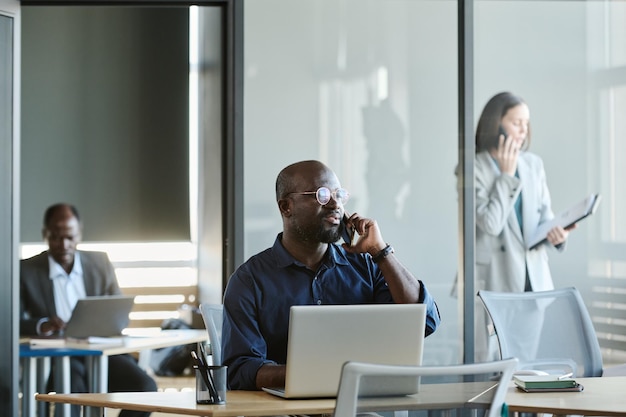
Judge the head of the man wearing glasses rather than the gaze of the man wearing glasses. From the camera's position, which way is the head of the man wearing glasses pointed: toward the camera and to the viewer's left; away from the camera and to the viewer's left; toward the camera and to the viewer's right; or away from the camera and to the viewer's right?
toward the camera and to the viewer's right

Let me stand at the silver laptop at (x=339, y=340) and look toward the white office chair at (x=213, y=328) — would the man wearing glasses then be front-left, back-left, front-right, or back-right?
front-right

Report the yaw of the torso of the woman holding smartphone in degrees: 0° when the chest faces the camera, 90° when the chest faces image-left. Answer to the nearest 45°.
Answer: approximately 315°

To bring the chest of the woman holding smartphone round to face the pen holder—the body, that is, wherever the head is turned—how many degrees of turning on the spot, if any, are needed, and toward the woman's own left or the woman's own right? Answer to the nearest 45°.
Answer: approximately 45° to the woman's own right

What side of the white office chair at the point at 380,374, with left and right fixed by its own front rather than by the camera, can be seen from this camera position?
back

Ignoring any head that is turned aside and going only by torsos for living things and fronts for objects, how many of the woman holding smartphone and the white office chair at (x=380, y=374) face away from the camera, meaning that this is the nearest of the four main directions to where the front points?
1

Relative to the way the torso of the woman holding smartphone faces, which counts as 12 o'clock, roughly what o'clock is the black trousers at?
The black trousers is roughly at 4 o'clock from the woman holding smartphone.

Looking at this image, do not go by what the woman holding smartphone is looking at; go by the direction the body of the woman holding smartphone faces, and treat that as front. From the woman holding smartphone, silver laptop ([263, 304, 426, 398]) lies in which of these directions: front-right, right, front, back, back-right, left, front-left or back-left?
front-right

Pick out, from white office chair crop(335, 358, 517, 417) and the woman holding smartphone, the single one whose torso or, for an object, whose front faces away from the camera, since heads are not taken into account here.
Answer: the white office chair

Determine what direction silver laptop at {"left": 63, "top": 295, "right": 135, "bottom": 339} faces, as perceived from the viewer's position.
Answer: facing away from the viewer and to the left of the viewer

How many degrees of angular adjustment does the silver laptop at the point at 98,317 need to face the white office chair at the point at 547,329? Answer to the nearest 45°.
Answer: approximately 180°

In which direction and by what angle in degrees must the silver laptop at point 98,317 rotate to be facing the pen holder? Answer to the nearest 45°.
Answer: approximately 135° to its left

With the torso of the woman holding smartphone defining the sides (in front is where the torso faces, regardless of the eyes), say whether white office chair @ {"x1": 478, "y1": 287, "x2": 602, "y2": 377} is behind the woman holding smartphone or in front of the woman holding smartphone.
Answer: in front

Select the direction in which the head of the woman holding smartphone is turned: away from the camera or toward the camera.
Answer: toward the camera
